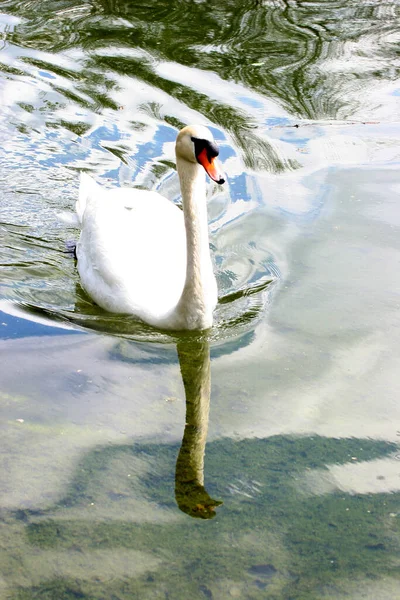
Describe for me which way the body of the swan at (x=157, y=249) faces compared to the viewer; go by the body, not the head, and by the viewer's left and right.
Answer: facing the viewer and to the right of the viewer
